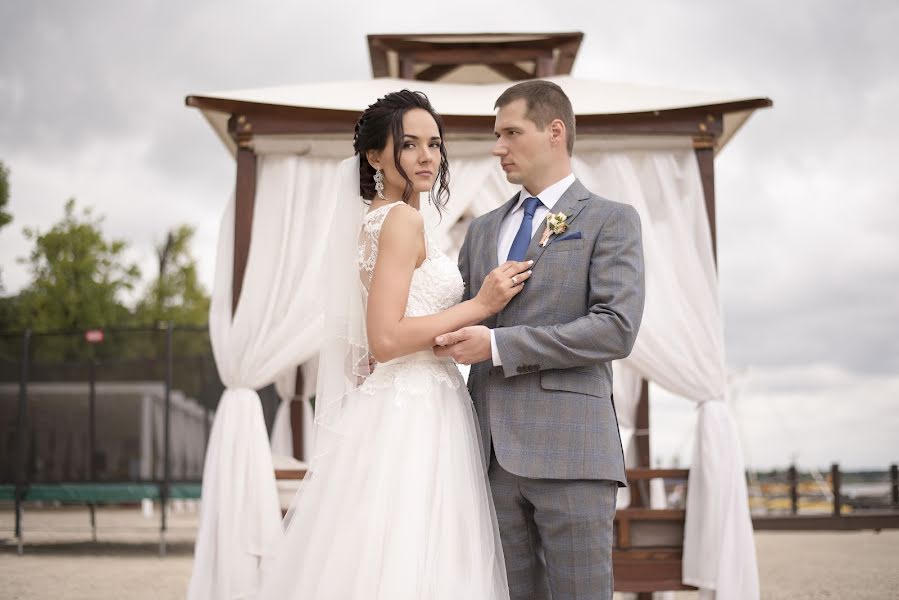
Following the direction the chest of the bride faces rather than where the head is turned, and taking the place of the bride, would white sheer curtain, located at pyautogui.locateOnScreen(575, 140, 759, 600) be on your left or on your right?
on your left

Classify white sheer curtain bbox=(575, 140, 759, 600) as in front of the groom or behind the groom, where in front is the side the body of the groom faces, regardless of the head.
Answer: behind

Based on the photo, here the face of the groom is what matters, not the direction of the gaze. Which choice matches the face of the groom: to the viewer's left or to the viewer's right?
to the viewer's left

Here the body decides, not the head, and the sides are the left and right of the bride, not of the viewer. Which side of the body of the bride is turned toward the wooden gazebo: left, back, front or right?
left

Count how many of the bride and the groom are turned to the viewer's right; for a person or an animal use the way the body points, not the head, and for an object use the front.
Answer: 1

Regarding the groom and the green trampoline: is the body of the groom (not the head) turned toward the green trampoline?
no

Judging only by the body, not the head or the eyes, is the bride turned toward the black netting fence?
no

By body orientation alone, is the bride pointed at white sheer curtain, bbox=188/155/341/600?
no

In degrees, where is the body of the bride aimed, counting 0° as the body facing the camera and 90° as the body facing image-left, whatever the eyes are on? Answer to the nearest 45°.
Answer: approximately 270°

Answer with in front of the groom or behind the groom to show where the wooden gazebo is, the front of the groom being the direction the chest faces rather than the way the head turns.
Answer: behind

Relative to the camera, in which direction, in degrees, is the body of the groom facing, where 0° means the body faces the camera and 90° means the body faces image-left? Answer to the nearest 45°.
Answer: approximately 45°
